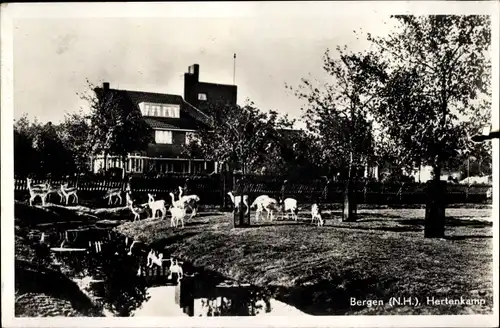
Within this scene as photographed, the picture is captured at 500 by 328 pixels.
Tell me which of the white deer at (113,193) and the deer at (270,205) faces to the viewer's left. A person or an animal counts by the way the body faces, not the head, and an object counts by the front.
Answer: the white deer

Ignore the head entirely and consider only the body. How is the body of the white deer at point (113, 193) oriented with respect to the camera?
to the viewer's left

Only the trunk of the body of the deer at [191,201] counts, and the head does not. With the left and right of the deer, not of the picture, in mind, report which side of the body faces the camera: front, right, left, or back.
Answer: left

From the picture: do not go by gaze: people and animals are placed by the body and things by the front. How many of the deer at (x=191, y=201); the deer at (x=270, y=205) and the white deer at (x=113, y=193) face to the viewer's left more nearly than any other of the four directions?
2

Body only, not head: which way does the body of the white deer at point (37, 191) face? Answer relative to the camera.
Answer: to the viewer's left

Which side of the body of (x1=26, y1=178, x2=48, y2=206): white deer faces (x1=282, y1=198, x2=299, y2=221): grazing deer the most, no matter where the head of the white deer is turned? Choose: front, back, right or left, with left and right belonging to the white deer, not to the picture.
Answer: back
